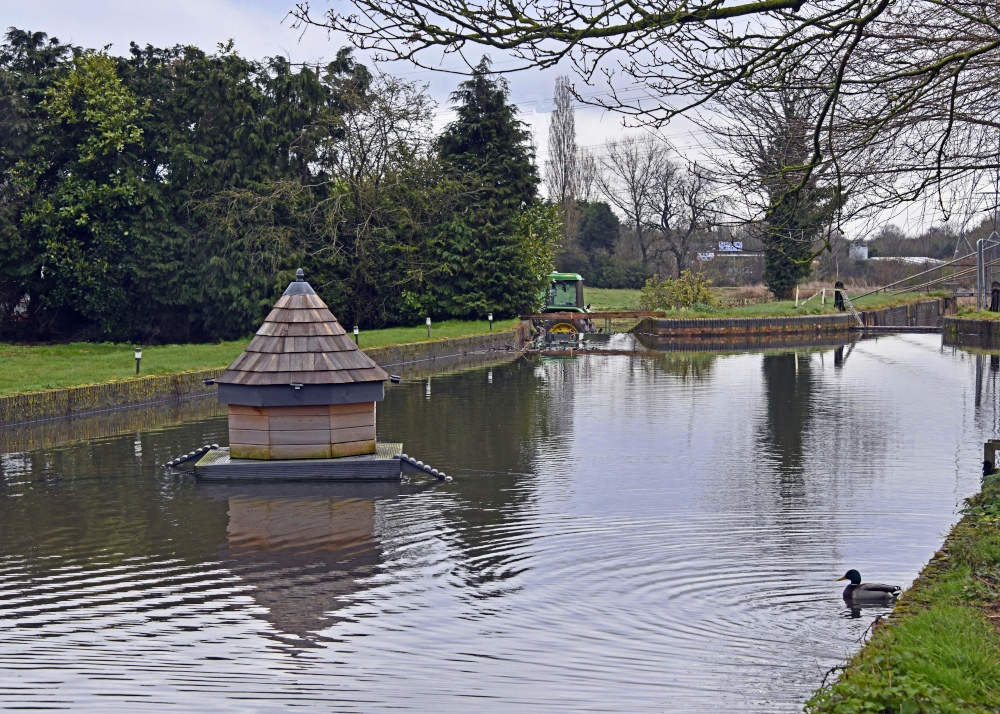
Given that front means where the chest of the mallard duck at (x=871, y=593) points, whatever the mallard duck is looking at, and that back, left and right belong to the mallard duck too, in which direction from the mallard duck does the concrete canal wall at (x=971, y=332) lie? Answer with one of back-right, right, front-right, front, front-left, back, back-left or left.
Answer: right

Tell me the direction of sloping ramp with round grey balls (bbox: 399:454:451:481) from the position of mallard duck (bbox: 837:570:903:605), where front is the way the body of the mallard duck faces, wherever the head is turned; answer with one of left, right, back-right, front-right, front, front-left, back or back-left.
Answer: front-right

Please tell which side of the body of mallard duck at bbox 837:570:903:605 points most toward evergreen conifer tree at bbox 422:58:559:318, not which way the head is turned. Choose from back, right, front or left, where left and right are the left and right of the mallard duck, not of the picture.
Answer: right

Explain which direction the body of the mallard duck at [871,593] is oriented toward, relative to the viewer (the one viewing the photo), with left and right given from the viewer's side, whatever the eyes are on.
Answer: facing to the left of the viewer
